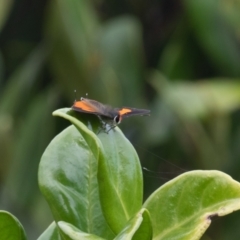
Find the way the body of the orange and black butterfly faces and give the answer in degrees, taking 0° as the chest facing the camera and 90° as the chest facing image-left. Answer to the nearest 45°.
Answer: approximately 315°
